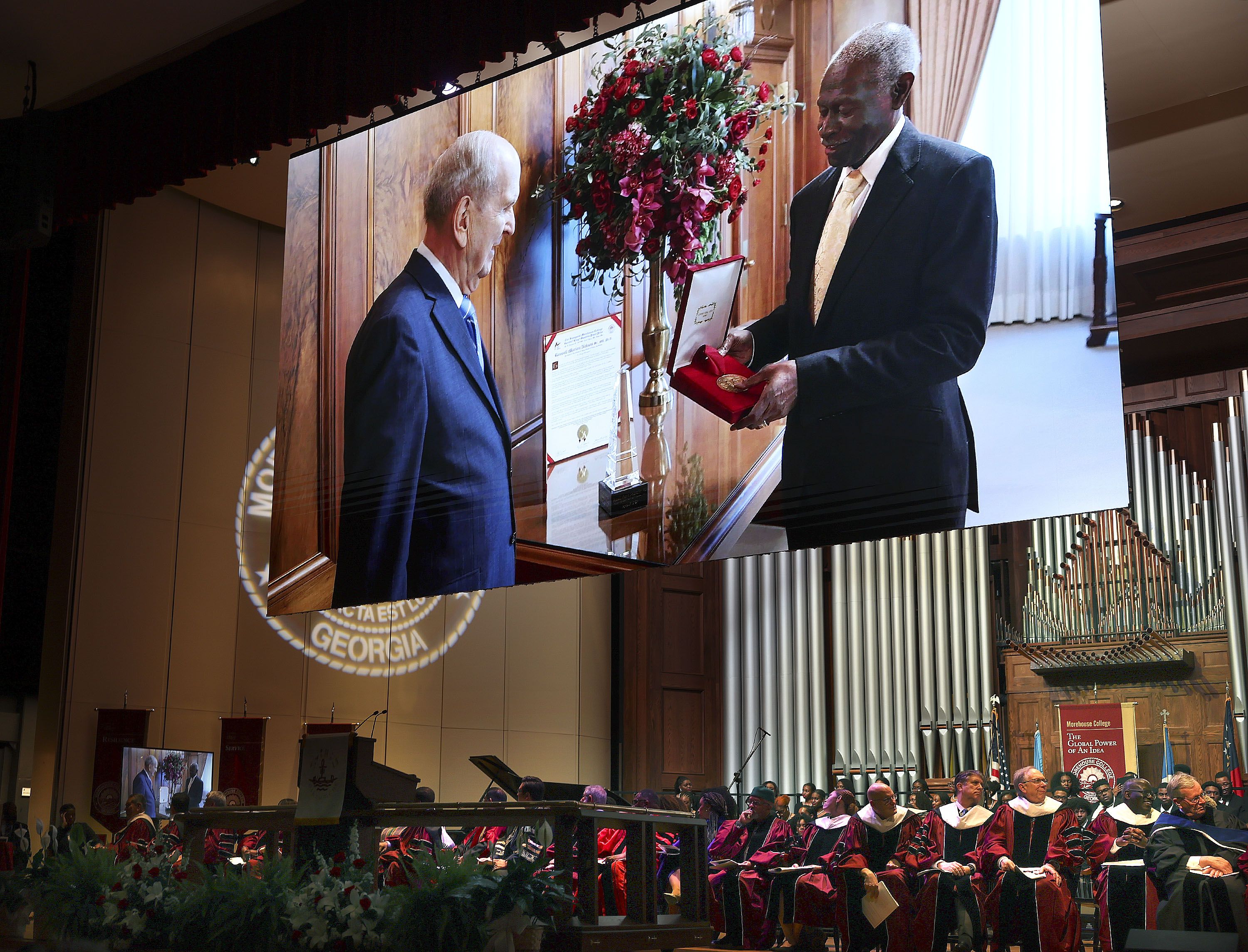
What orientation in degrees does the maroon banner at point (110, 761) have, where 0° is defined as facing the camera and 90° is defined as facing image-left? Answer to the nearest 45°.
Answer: approximately 0°

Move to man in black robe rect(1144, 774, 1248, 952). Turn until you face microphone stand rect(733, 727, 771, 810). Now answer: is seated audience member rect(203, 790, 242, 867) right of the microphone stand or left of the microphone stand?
left

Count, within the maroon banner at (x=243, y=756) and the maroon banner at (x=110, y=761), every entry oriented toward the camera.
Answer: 2

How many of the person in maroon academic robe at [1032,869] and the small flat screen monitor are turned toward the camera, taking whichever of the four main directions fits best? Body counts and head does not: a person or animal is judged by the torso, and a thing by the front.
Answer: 2

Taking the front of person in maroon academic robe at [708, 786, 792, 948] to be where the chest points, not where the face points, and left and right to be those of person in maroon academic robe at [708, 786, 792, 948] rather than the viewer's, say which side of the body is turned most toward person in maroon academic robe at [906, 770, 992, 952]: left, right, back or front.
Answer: left

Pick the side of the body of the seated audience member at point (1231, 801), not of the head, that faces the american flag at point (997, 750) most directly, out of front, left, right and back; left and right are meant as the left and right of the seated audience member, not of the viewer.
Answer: right

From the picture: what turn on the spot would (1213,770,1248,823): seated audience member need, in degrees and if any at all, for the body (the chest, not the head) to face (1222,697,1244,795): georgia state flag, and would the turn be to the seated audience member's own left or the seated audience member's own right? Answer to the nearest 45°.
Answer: approximately 135° to the seated audience member's own right

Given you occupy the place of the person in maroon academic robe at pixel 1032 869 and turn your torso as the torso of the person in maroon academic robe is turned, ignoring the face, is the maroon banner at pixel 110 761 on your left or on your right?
on your right
